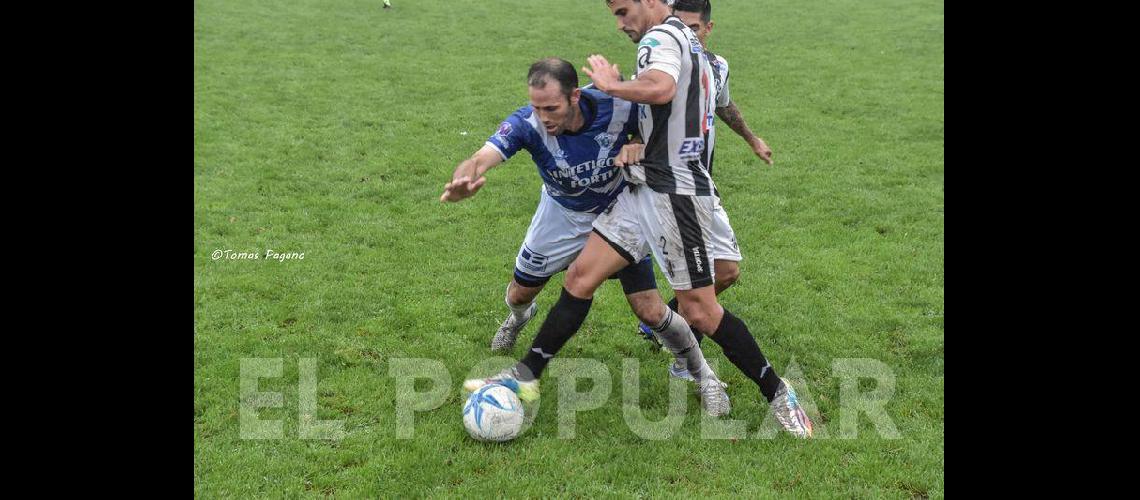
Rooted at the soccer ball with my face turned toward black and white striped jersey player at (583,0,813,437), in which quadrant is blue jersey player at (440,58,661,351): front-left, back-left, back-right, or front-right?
front-left

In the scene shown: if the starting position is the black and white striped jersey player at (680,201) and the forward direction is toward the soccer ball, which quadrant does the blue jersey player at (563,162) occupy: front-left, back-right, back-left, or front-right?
front-right

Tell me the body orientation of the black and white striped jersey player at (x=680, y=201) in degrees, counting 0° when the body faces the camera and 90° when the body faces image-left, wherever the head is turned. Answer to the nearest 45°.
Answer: approximately 90°

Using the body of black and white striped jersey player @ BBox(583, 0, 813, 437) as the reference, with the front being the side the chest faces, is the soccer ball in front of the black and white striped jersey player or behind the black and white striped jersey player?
in front

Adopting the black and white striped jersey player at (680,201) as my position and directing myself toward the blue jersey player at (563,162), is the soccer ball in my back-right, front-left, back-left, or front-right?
front-left
